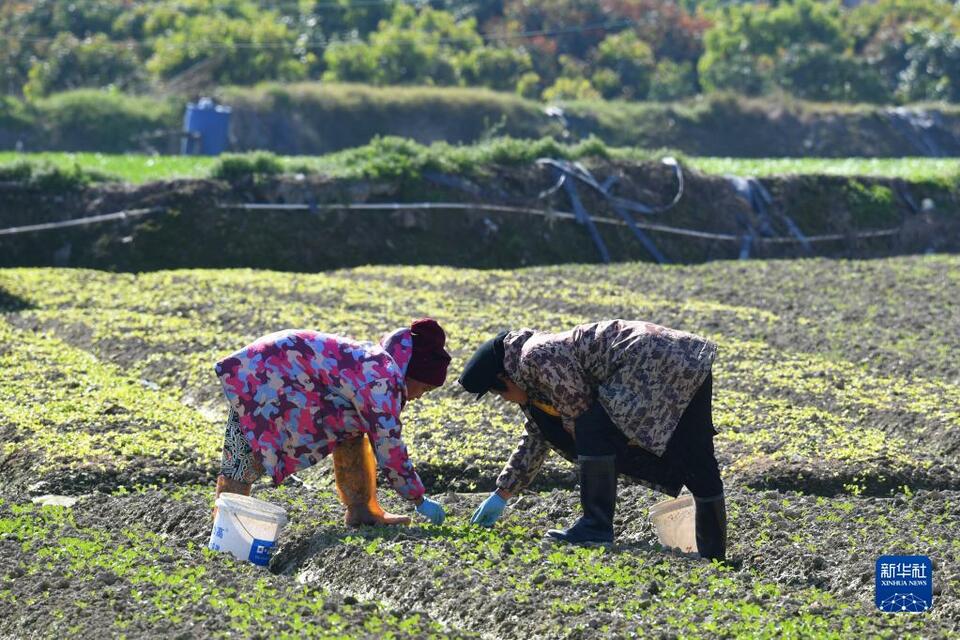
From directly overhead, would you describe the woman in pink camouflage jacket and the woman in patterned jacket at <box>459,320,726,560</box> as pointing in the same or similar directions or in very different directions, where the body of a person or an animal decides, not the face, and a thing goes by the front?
very different directions

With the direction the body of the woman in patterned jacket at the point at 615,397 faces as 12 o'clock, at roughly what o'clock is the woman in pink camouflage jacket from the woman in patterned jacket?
The woman in pink camouflage jacket is roughly at 12 o'clock from the woman in patterned jacket.

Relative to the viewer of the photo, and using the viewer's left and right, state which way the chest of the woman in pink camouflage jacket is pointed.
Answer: facing to the right of the viewer

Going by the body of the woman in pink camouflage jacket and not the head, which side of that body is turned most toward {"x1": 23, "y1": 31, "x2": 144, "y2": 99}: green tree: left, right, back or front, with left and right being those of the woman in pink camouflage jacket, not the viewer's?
left

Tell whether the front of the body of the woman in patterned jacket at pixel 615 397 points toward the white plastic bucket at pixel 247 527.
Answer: yes

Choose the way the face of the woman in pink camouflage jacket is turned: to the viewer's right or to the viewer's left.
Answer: to the viewer's right

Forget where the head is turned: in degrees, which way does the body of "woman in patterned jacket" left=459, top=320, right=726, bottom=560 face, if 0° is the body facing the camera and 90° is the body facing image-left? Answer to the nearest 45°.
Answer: approximately 90°

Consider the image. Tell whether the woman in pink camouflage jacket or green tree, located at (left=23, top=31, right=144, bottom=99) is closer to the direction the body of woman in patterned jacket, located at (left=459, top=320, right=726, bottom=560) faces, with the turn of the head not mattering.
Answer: the woman in pink camouflage jacket

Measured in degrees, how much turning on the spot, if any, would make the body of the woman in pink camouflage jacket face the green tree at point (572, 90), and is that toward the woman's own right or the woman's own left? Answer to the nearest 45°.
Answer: approximately 90° to the woman's own left

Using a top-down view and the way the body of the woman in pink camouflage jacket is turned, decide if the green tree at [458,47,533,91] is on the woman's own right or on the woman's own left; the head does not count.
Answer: on the woman's own left

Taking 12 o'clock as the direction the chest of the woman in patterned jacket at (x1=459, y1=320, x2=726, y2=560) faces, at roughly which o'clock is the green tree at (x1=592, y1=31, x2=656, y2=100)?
The green tree is roughly at 3 o'clock from the woman in patterned jacket.

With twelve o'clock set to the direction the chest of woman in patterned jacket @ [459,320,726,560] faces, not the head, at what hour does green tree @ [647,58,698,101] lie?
The green tree is roughly at 3 o'clock from the woman in patterned jacket.

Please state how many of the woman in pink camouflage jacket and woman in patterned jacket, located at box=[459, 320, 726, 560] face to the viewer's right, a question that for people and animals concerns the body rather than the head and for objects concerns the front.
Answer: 1
